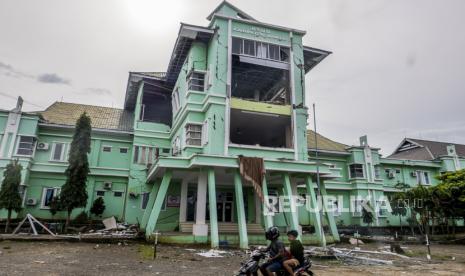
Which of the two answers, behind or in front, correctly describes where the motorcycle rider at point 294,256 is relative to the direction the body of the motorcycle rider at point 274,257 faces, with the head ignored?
behind

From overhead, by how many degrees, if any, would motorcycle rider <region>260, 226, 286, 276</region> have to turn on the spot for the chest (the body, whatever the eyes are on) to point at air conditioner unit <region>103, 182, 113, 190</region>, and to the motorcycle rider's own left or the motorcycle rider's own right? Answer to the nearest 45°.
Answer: approximately 45° to the motorcycle rider's own right

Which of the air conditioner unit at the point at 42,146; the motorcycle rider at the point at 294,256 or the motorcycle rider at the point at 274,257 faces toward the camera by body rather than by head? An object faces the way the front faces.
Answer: the air conditioner unit

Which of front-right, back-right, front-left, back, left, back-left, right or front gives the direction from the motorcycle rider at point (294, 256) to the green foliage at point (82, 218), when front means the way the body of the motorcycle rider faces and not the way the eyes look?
front-right

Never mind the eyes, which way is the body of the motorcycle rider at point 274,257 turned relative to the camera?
to the viewer's left

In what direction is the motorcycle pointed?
to the viewer's left

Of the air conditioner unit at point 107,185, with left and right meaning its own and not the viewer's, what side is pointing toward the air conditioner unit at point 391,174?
left

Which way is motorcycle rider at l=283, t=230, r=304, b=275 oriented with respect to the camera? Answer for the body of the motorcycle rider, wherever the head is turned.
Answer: to the viewer's left

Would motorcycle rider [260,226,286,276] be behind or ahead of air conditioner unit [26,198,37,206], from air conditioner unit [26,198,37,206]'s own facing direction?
ahead
